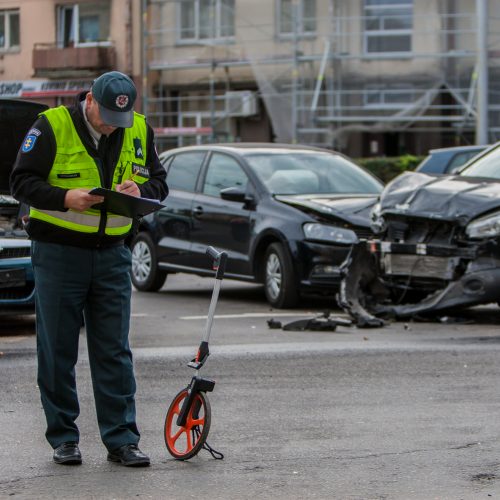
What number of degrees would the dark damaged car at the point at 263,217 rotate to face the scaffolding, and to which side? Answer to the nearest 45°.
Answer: approximately 135° to its left

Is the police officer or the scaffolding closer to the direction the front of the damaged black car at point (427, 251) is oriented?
the police officer

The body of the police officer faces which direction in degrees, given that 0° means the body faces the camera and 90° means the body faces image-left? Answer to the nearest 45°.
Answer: approximately 315°

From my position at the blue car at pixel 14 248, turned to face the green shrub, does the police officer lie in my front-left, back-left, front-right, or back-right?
back-right

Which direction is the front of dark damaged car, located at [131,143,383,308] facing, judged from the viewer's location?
facing the viewer and to the right of the viewer

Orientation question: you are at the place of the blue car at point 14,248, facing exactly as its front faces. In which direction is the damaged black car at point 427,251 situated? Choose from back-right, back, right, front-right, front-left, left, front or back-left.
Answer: left

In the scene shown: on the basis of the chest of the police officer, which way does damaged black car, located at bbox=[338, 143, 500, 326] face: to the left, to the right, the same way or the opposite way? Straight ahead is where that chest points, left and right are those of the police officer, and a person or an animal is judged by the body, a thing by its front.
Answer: to the right

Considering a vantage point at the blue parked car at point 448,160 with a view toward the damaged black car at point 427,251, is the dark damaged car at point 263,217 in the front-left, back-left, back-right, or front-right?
front-right

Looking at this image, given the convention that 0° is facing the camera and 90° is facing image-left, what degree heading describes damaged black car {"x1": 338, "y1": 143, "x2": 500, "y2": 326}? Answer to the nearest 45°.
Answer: approximately 45°

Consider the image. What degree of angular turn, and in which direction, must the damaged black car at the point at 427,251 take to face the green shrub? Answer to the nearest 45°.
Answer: approximately 135° to its right

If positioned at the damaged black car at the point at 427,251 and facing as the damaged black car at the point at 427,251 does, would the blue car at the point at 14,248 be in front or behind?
in front

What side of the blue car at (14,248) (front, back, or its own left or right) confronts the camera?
front

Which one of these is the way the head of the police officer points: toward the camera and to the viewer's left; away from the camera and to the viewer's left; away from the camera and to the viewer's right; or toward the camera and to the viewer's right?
toward the camera and to the viewer's right

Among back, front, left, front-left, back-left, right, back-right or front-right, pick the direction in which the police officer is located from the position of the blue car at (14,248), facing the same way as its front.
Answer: front
